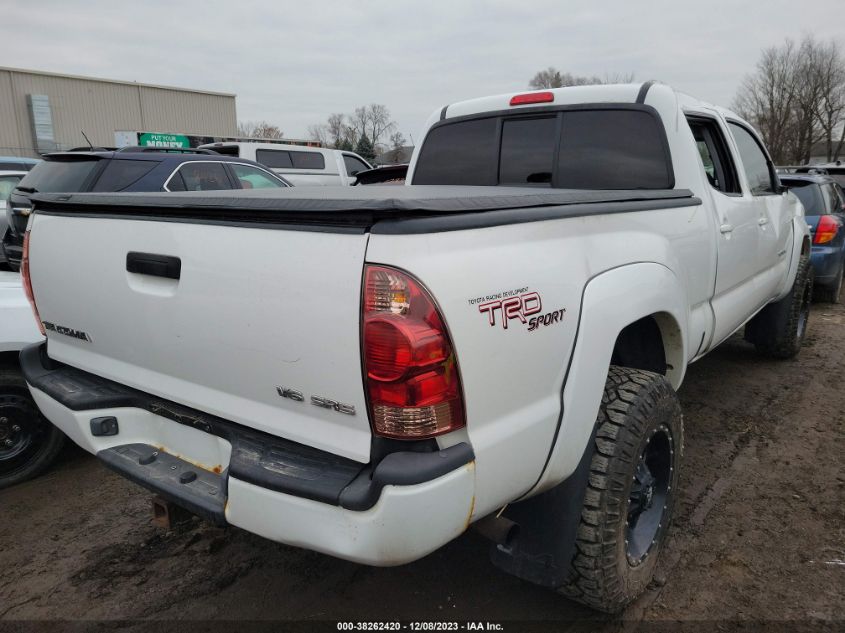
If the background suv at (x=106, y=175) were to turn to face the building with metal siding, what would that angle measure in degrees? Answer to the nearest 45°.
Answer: approximately 45° to its left

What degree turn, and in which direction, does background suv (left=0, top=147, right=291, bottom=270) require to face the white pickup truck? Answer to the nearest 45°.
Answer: approximately 135° to its right

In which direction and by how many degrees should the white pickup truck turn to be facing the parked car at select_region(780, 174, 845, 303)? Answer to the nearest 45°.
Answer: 0° — it already faces it

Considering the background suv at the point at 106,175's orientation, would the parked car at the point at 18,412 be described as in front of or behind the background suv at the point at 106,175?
behind

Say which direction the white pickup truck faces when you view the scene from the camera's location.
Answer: facing away from the viewer and to the right of the viewer

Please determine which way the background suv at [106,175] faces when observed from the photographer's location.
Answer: facing away from the viewer and to the right of the viewer

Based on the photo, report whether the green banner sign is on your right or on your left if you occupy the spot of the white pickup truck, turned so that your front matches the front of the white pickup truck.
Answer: on your left

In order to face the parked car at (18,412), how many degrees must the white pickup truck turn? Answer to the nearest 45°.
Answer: approximately 90° to its left
